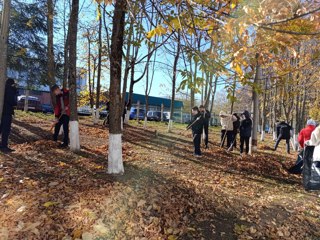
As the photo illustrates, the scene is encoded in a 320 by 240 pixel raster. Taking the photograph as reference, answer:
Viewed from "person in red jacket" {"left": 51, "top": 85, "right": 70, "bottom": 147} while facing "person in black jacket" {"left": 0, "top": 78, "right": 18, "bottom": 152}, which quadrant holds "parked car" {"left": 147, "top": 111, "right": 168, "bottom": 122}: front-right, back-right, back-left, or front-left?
back-right

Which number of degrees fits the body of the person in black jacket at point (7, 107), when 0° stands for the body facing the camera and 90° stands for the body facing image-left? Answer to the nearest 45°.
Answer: approximately 270°

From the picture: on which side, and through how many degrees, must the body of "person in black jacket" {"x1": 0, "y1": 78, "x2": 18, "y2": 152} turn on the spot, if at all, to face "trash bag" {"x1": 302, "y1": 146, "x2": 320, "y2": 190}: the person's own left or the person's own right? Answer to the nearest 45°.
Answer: approximately 45° to the person's own right

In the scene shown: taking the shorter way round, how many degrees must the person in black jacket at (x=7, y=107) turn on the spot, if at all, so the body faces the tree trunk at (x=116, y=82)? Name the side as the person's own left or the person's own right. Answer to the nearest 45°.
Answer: approximately 45° to the person's own right

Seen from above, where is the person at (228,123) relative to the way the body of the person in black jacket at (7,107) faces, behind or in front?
in front

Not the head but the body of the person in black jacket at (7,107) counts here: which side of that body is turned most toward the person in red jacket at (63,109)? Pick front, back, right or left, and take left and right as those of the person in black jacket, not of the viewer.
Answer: front

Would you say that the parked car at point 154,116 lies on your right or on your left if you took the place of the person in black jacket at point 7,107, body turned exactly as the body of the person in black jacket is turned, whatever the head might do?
on your left

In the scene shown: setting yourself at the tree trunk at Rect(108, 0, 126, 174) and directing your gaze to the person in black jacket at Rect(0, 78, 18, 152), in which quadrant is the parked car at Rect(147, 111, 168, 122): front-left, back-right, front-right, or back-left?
front-right
